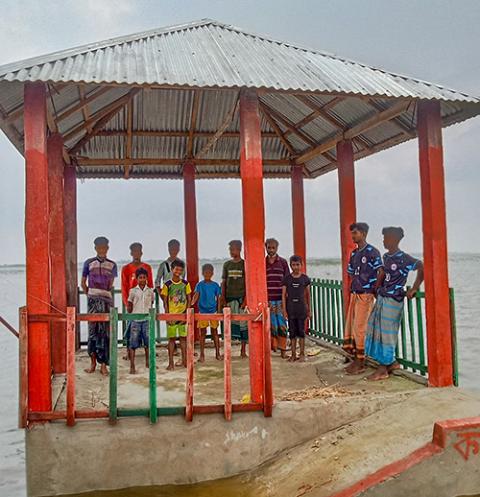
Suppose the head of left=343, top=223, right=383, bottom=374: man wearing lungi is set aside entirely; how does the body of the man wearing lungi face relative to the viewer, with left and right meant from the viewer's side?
facing the viewer and to the left of the viewer

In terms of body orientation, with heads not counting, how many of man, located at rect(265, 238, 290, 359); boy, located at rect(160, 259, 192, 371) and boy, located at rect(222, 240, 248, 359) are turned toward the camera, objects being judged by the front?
3

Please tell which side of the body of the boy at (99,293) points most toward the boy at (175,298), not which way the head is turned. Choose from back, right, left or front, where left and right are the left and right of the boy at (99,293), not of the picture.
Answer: left

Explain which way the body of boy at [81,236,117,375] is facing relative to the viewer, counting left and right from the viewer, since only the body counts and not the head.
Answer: facing the viewer

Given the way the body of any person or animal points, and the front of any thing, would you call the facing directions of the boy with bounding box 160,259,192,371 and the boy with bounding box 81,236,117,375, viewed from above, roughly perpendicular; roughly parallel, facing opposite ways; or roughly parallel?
roughly parallel

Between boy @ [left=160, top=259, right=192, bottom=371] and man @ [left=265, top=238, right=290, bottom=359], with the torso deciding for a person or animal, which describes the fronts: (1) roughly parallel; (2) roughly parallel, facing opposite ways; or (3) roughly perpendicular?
roughly parallel

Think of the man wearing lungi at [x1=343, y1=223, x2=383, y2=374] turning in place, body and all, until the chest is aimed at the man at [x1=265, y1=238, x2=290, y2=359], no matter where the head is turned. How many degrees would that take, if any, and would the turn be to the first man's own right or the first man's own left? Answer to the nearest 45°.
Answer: approximately 90° to the first man's own right

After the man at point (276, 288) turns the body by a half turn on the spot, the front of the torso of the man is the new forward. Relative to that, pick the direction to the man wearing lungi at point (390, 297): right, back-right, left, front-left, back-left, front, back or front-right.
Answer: back-right

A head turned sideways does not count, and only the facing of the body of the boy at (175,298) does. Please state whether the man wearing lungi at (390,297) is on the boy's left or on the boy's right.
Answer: on the boy's left

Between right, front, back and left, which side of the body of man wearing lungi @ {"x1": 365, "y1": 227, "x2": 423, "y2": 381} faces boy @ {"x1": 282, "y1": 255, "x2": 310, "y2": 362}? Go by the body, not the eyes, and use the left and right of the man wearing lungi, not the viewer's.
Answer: right

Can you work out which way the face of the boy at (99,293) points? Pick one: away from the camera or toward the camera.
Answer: toward the camera

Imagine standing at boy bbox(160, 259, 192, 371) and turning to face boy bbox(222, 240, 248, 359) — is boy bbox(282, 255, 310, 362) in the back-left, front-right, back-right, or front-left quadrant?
front-right

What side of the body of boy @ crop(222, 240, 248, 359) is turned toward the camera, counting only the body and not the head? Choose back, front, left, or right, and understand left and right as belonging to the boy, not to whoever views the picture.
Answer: front

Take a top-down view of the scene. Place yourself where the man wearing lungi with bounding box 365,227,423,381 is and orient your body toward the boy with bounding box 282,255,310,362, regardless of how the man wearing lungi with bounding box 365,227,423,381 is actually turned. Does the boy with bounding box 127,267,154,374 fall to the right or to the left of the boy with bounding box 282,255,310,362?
left

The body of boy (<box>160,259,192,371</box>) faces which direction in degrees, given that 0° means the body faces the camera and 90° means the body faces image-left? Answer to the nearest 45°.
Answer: approximately 0°

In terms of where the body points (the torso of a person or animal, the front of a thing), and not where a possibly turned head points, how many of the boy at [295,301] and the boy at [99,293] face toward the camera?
2

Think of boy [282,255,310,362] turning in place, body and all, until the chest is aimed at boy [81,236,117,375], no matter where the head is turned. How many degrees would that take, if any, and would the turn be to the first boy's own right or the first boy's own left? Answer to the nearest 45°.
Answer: approximately 90° to the first boy's own right
